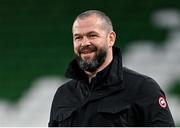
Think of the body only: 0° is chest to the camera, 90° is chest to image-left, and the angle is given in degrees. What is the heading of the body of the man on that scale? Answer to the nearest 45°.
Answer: approximately 45°
